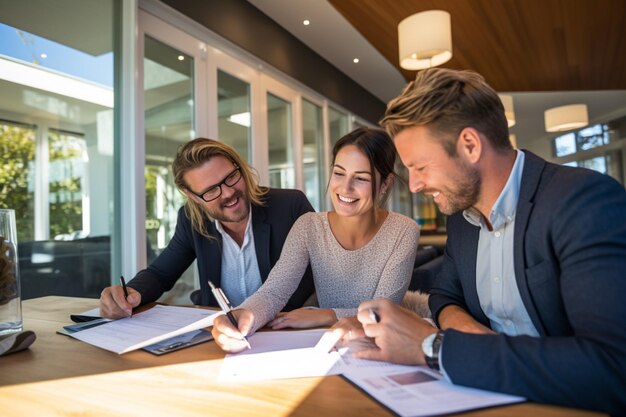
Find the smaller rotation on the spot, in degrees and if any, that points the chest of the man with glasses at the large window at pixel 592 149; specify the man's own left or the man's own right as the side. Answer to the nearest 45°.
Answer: approximately 135° to the man's own left

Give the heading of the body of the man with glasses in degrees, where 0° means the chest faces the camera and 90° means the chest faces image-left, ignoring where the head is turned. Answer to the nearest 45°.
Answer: approximately 0°

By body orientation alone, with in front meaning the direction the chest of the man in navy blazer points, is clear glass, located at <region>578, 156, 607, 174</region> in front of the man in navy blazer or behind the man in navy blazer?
behind

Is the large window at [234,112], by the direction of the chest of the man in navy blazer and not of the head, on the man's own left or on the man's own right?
on the man's own right

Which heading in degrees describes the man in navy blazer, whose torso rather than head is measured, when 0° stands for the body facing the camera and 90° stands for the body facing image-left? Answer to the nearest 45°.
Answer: approximately 45°

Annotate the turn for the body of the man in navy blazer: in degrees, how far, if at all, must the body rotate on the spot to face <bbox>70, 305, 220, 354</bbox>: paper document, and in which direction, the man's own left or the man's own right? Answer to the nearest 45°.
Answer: approximately 45° to the man's own right

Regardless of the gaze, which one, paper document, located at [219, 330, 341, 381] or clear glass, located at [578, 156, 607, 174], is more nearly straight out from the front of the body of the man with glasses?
the paper document

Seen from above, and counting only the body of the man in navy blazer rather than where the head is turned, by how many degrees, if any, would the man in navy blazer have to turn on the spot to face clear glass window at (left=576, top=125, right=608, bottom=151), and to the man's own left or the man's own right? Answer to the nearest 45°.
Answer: approximately 135° to the man's own right

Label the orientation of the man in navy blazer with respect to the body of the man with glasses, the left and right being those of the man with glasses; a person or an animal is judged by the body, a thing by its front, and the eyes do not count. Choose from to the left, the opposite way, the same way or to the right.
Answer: to the right

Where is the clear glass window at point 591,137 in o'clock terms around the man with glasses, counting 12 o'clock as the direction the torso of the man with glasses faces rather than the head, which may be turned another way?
The clear glass window is roughly at 8 o'clock from the man with glasses.
